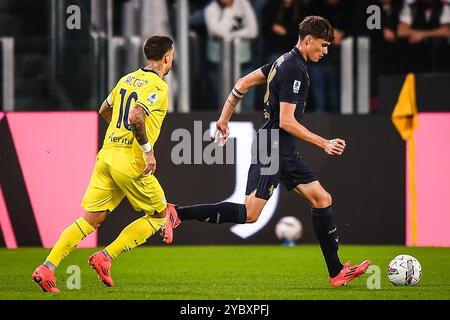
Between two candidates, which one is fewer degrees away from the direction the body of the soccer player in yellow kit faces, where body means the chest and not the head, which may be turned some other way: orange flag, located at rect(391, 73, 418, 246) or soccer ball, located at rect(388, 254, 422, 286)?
the orange flag

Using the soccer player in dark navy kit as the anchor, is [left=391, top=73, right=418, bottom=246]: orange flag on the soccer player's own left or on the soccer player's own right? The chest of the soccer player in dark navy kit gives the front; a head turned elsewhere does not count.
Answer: on the soccer player's own left

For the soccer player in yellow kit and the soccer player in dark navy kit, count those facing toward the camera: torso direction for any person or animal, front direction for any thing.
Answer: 0

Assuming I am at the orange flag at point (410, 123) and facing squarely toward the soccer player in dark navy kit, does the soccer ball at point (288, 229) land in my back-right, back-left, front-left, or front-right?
front-right

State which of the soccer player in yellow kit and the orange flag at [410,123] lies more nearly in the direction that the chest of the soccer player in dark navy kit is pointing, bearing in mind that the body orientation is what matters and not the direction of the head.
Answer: the orange flag

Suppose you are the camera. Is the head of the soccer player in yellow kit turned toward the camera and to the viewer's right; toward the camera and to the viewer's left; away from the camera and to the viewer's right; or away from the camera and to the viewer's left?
away from the camera and to the viewer's right

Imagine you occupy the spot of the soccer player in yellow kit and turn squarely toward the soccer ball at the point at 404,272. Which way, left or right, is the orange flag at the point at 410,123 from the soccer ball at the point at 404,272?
left

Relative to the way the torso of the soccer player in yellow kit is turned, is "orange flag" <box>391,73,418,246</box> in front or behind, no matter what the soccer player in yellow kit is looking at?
in front

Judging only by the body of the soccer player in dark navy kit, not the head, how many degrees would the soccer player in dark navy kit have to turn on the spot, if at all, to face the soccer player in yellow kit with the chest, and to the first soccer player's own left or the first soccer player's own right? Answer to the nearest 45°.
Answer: approximately 180°

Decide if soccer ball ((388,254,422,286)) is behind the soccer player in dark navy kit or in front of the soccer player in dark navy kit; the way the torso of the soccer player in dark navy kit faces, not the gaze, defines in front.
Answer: in front

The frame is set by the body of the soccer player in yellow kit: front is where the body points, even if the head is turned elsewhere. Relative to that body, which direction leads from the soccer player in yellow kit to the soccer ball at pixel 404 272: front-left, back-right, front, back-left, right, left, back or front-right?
front-right

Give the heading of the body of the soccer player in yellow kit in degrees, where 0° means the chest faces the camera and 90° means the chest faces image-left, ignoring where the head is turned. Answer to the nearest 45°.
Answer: approximately 225°

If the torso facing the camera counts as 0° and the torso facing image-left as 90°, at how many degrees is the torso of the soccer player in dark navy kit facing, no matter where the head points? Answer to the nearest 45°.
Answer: approximately 270°

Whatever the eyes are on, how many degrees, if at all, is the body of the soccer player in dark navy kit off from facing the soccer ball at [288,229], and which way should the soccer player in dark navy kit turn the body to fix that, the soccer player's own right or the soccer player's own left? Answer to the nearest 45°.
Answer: approximately 90° to the soccer player's own left
